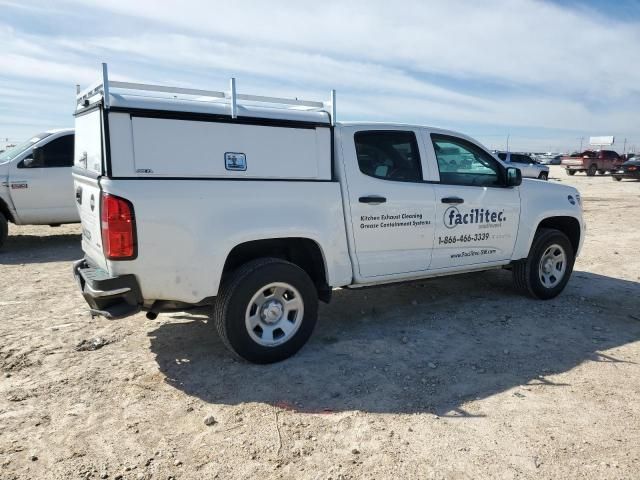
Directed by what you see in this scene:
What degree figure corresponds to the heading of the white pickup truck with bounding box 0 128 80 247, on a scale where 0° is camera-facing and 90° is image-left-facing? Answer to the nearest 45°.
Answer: approximately 45°

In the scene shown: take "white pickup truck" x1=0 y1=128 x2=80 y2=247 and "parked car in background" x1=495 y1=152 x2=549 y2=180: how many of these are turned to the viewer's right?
1

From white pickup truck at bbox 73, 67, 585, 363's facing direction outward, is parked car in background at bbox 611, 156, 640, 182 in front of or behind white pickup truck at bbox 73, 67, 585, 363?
in front

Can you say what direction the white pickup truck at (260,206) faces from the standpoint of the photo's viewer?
facing away from the viewer and to the right of the viewer

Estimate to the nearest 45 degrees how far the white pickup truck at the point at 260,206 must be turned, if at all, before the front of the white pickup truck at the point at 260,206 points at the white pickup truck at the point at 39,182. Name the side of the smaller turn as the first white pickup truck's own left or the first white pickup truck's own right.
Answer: approximately 90° to the first white pickup truck's own left

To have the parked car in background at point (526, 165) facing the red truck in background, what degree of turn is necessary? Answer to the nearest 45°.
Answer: approximately 45° to its left

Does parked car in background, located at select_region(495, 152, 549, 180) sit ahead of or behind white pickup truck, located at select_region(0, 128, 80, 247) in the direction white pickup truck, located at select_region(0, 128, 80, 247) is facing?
behind

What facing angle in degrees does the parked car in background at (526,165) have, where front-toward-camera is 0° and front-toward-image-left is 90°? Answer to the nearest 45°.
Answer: approximately 270°
